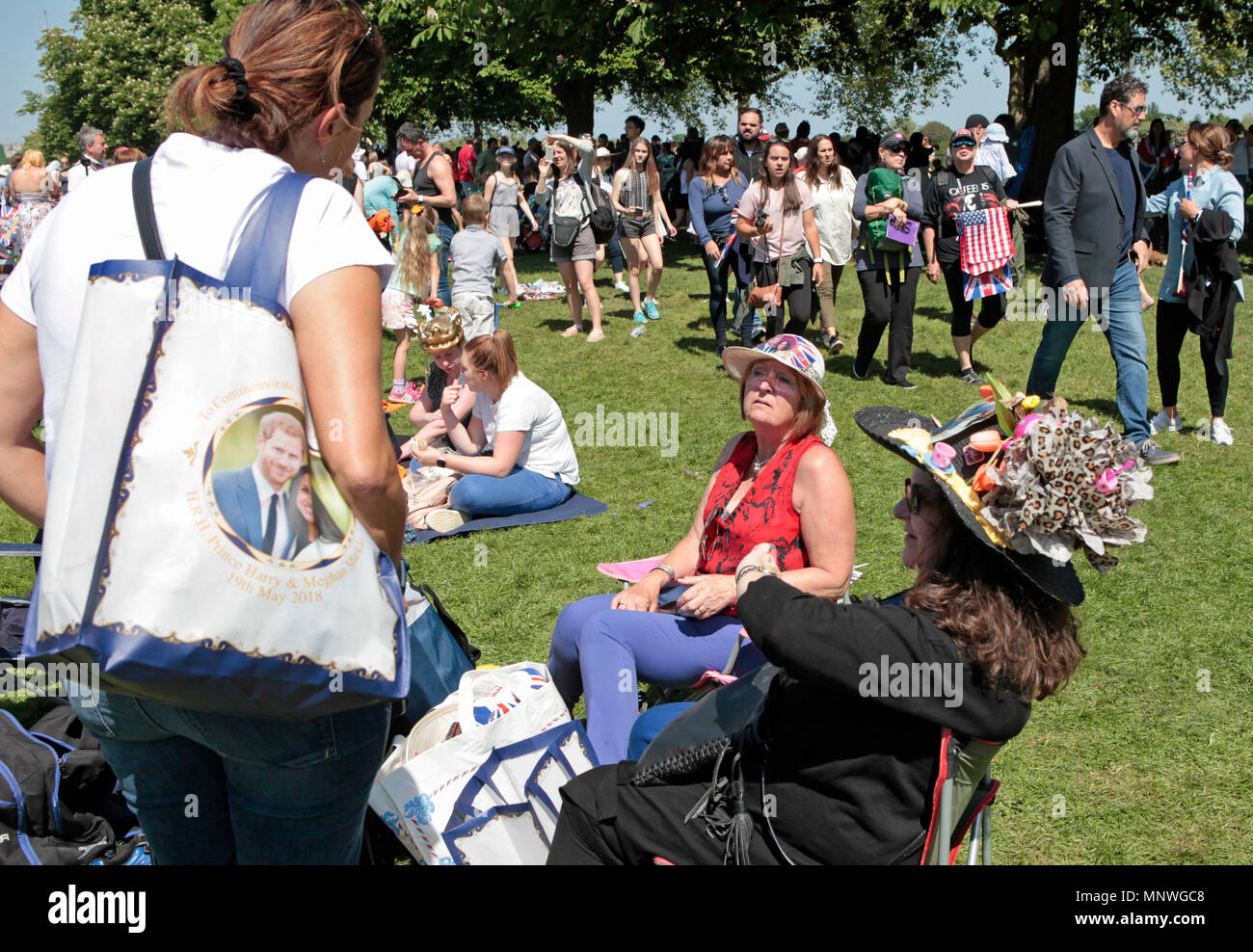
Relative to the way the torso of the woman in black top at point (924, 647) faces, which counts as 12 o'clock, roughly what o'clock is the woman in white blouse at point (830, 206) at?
The woman in white blouse is roughly at 3 o'clock from the woman in black top.

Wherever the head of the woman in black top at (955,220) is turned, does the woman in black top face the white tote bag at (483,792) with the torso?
yes

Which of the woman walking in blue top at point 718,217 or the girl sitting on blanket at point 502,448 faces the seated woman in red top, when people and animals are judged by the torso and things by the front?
the woman walking in blue top

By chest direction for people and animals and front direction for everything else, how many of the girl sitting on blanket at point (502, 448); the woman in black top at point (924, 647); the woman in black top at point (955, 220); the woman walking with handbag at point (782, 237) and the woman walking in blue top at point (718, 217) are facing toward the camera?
3

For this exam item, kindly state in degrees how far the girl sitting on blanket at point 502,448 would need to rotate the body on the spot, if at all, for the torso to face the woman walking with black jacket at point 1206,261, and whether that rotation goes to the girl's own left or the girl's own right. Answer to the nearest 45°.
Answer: approximately 180°

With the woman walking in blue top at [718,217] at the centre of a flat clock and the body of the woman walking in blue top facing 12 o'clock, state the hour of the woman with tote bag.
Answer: The woman with tote bag is roughly at 12 o'clock from the woman walking in blue top.

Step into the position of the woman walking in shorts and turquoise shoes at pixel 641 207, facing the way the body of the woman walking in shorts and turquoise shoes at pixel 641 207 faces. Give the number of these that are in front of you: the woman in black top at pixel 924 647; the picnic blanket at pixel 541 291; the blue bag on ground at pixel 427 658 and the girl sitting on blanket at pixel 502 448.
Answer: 3

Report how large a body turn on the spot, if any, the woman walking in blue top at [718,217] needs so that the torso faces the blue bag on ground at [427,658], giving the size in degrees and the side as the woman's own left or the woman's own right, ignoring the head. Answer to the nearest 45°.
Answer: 0° — they already face it

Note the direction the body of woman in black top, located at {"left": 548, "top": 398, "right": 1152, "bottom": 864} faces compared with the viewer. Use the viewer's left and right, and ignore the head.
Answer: facing to the left of the viewer

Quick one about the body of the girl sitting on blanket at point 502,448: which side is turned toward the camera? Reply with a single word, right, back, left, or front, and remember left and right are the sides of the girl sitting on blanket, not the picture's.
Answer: left

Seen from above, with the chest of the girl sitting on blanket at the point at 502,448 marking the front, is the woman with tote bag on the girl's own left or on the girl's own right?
on the girl's own left

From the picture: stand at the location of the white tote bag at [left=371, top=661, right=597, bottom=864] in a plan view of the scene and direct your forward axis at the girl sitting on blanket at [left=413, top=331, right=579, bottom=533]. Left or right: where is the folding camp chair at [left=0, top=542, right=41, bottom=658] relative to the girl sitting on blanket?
left
